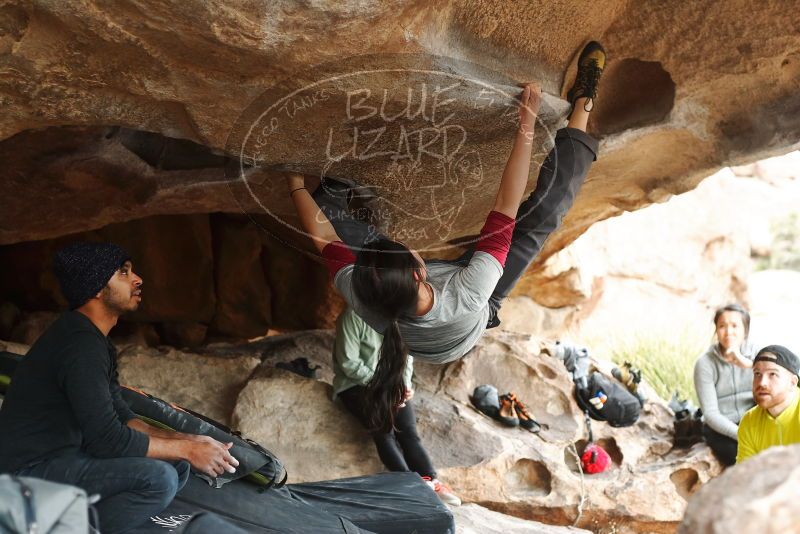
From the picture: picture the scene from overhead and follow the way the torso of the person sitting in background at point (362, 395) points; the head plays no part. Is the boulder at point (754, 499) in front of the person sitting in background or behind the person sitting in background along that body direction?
in front

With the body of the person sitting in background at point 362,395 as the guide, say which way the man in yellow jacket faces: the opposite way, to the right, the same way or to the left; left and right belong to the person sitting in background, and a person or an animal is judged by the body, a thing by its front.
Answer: to the right

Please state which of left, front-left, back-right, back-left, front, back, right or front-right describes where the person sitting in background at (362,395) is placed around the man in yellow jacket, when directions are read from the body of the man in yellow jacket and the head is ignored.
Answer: front-right

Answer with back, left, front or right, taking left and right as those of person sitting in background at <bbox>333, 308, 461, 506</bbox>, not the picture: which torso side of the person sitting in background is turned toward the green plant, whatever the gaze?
left

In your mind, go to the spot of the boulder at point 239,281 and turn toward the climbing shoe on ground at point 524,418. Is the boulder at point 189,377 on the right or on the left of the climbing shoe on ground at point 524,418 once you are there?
right

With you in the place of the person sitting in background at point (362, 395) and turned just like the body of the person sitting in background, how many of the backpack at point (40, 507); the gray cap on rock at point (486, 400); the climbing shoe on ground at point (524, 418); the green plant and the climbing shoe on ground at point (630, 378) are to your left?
4

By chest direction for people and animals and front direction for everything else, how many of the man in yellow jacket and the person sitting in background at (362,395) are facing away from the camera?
0

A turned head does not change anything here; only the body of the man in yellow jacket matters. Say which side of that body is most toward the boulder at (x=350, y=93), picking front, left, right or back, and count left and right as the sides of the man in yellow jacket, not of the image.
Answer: front
